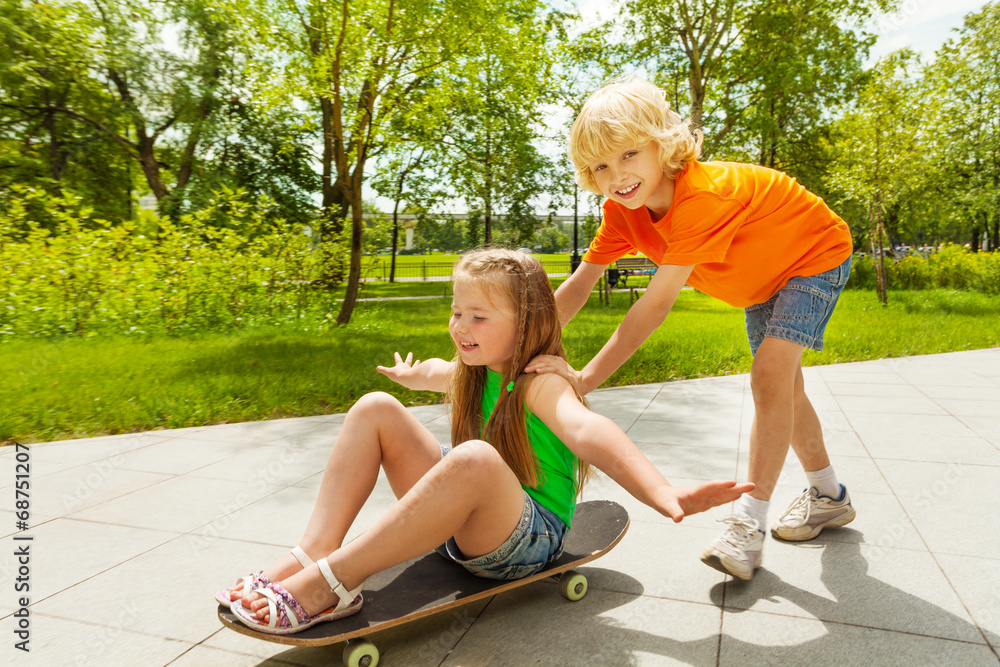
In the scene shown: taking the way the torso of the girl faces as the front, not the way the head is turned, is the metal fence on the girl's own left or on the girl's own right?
on the girl's own right

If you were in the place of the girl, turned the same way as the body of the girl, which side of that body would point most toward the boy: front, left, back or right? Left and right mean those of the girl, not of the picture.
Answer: back

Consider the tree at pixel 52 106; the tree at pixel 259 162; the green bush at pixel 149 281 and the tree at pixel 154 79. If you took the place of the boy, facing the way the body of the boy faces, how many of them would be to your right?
4

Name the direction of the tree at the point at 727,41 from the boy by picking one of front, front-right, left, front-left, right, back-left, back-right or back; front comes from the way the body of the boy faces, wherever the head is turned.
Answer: back-right

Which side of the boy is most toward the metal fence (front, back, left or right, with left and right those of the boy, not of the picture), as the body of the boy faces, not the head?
right

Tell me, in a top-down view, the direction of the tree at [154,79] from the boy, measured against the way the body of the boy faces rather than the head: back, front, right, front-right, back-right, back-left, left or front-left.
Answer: right

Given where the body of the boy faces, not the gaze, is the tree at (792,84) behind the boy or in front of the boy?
behind

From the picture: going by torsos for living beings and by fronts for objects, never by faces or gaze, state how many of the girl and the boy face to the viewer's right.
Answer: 0

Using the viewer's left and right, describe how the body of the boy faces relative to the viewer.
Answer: facing the viewer and to the left of the viewer

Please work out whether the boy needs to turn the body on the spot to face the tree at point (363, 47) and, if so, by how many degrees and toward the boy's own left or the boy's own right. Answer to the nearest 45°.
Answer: approximately 90° to the boy's own right

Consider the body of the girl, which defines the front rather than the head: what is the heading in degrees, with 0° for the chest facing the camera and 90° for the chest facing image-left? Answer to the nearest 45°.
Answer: approximately 45°

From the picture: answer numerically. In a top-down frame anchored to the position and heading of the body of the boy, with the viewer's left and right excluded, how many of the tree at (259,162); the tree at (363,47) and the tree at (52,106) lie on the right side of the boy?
3

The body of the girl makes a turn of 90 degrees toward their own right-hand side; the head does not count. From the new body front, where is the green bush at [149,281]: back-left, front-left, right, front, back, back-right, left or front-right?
front
